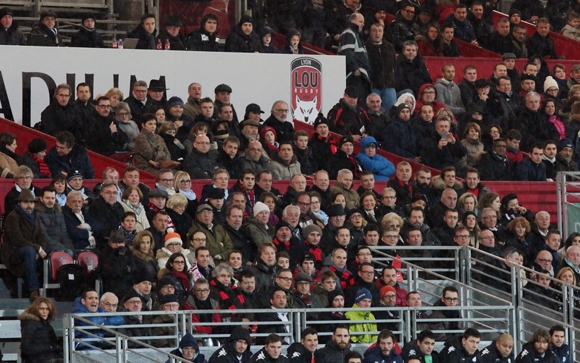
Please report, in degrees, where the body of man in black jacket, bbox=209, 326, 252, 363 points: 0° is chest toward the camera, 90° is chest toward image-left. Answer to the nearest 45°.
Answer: approximately 315°

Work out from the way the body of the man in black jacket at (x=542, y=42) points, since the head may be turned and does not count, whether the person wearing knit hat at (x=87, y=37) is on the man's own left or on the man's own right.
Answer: on the man's own right

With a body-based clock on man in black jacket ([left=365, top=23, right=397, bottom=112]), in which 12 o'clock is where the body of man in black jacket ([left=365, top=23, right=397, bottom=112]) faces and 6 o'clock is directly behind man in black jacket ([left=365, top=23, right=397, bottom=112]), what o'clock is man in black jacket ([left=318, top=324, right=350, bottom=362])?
man in black jacket ([left=318, top=324, right=350, bottom=362]) is roughly at 12 o'clock from man in black jacket ([left=365, top=23, right=397, bottom=112]).

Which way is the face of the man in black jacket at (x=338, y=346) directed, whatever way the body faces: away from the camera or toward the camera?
toward the camera

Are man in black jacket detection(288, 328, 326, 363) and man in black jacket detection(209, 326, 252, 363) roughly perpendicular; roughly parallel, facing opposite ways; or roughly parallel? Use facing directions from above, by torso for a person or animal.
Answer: roughly parallel

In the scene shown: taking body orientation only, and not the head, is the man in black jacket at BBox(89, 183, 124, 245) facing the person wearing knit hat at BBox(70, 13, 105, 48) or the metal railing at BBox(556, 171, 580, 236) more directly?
the metal railing

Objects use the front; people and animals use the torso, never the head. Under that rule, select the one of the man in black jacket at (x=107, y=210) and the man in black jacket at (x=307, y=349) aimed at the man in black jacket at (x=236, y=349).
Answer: the man in black jacket at (x=107, y=210)

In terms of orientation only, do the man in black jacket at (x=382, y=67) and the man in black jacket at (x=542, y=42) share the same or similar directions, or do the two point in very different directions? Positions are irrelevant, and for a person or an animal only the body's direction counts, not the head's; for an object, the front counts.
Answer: same or similar directions

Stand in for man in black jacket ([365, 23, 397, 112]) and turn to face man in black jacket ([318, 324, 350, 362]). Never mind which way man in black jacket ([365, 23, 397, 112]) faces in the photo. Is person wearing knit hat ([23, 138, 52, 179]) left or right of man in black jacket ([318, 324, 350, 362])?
right

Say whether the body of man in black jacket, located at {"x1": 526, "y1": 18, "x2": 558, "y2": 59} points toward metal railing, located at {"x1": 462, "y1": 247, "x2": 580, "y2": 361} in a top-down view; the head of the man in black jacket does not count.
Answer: yes

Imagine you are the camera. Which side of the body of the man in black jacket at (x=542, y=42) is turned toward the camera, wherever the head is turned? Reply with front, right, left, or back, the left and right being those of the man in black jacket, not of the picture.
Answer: front

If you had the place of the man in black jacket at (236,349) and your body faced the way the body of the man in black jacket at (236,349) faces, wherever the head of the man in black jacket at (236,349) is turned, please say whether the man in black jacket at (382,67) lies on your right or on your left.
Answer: on your left

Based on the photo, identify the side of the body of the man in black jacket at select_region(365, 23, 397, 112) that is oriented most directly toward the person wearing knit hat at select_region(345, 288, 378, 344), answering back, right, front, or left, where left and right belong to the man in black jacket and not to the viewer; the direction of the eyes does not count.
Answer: front

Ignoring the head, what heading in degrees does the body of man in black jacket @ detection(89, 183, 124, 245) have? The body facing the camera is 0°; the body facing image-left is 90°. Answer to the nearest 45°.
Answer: approximately 315°

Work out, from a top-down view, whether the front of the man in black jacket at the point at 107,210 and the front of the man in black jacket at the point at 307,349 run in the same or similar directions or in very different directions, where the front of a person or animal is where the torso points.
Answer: same or similar directions

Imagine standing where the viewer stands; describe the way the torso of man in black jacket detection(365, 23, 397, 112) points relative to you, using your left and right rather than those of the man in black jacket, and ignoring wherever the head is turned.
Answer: facing the viewer
